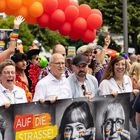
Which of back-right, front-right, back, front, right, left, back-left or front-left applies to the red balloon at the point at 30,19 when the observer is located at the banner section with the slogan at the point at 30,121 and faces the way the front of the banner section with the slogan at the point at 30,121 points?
back

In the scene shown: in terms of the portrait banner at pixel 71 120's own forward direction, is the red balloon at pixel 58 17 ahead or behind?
behind

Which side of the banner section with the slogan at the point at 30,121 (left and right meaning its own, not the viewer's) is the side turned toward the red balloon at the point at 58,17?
back

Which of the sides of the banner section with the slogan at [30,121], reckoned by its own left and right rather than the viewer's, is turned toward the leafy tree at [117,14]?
back

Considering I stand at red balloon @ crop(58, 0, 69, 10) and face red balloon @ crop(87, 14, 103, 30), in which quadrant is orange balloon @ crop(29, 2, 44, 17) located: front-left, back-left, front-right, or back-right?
back-right

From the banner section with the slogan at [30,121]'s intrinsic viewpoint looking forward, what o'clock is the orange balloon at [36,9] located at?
The orange balloon is roughly at 6 o'clock from the banner section with the slogan.

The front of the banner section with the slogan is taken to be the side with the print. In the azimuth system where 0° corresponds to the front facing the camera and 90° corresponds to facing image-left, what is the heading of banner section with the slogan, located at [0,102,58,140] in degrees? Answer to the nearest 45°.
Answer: approximately 0°

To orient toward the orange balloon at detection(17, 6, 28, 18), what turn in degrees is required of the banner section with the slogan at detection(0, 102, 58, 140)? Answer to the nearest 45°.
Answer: approximately 180°

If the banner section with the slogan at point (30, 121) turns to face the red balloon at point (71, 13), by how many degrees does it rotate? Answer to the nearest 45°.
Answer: approximately 180°

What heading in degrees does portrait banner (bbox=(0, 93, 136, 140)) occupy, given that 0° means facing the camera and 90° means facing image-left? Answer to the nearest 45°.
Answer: approximately 0°

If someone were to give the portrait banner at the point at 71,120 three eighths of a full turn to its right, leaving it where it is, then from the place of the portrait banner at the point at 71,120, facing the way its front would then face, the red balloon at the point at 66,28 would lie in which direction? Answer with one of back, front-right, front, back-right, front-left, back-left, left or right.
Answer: front-right
